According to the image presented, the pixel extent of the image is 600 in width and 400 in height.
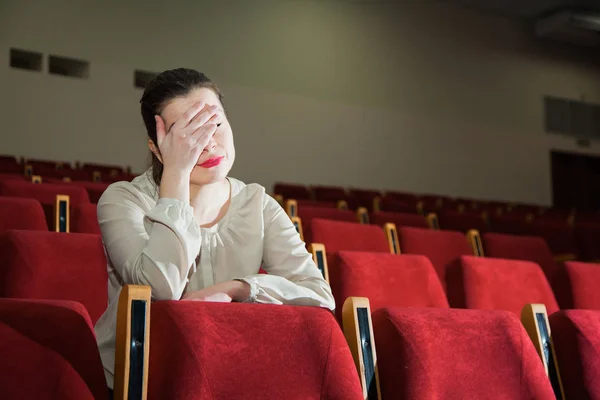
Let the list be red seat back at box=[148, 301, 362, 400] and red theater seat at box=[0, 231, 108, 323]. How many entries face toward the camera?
2
